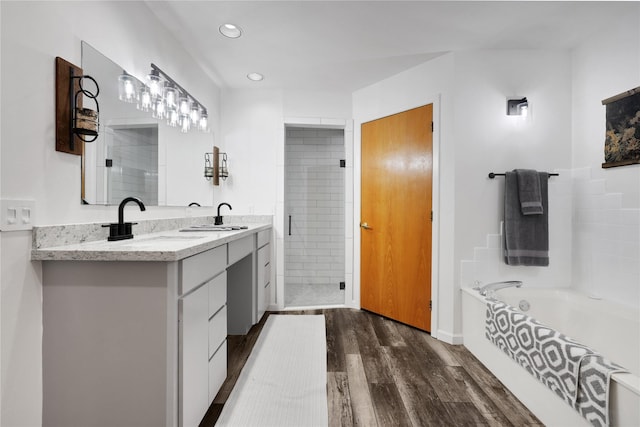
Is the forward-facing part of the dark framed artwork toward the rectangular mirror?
yes

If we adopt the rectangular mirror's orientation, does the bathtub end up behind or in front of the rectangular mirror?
in front

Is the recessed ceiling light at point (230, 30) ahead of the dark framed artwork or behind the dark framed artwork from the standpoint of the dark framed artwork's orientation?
ahead

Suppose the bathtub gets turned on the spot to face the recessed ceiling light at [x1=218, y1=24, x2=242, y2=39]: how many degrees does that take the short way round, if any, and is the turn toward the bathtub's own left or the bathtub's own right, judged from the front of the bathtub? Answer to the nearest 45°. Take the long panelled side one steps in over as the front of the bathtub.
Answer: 0° — it already faces it

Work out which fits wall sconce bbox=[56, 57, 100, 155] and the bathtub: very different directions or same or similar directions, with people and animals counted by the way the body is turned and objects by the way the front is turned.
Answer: very different directions

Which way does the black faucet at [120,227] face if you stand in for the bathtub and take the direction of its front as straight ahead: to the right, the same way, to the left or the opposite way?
the opposite way

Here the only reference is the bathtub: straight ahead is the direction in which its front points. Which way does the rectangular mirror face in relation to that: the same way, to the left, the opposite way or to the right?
the opposite way

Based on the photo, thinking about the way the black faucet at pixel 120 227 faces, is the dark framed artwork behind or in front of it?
in front

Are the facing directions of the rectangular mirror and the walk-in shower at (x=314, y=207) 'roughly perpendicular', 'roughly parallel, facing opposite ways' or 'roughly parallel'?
roughly perpendicular

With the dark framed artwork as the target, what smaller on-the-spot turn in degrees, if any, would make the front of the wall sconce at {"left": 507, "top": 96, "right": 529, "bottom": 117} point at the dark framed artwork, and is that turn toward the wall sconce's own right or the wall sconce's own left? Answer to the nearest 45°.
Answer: approximately 45° to the wall sconce's own left
